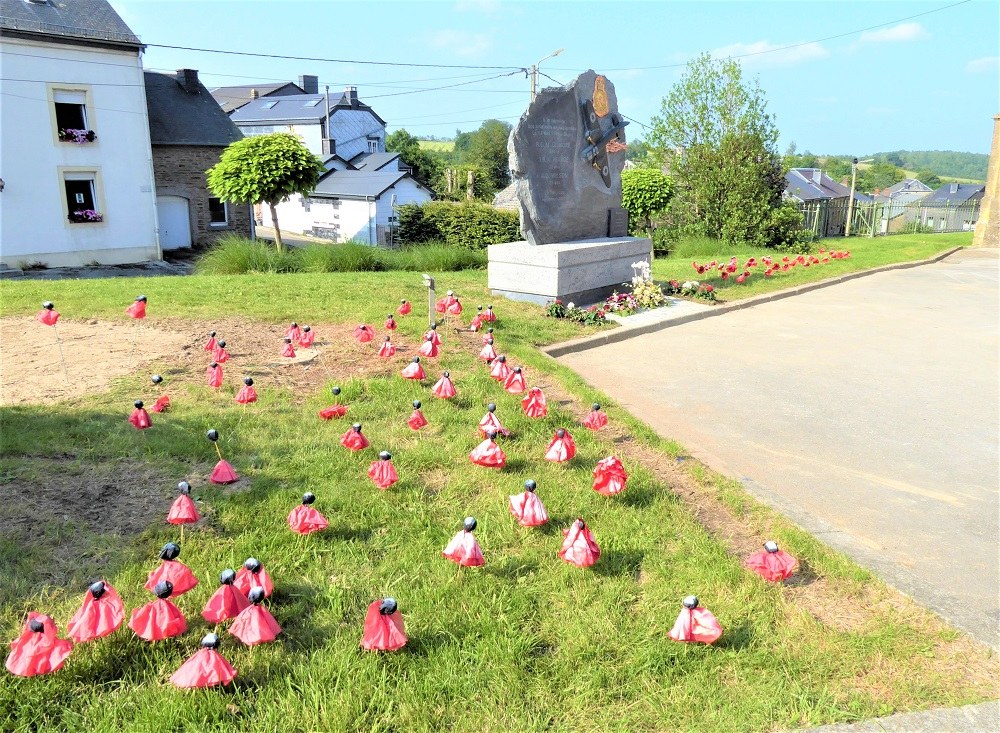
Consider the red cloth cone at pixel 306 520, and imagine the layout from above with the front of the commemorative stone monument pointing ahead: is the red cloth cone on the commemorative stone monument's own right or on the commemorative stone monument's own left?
on the commemorative stone monument's own right

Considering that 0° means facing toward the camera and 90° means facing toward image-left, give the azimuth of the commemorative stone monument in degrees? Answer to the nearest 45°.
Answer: approximately 315°

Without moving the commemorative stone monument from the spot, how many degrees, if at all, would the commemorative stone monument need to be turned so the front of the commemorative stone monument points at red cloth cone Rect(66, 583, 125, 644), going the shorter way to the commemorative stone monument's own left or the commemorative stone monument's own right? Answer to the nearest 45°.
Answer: approximately 45° to the commemorative stone monument's own right

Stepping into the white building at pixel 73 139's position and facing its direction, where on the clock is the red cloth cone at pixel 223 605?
The red cloth cone is roughly at 12 o'clock from the white building.

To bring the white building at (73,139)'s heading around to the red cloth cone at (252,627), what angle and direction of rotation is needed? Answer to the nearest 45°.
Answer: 0° — it already faces it

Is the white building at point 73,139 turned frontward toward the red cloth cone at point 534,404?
yes

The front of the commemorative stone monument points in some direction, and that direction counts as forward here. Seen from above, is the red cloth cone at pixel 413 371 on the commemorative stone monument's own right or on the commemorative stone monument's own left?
on the commemorative stone monument's own right

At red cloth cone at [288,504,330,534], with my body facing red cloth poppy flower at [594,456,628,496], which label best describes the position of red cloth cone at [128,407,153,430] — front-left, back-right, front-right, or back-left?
back-left

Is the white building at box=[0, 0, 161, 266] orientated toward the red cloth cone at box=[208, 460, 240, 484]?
yes

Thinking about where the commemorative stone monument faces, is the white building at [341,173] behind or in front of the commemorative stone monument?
behind

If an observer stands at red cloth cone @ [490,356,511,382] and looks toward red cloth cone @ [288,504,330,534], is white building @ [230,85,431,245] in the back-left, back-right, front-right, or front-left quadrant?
back-right
